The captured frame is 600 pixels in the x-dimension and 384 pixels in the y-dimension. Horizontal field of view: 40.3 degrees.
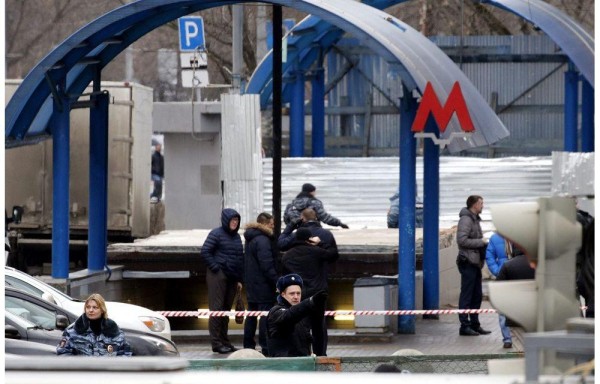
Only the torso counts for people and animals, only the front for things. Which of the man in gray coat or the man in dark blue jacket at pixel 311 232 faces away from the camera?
the man in dark blue jacket

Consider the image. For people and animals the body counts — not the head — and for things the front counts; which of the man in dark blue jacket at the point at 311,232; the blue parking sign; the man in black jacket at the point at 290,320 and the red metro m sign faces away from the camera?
the man in dark blue jacket at the point at 311,232

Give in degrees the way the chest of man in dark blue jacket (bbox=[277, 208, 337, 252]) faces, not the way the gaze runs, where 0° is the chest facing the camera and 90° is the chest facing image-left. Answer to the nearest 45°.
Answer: approximately 180°

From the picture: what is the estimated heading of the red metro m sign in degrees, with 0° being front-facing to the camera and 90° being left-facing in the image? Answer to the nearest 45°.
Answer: approximately 0°

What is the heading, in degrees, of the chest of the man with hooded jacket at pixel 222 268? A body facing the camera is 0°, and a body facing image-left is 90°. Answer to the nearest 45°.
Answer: approximately 315°
